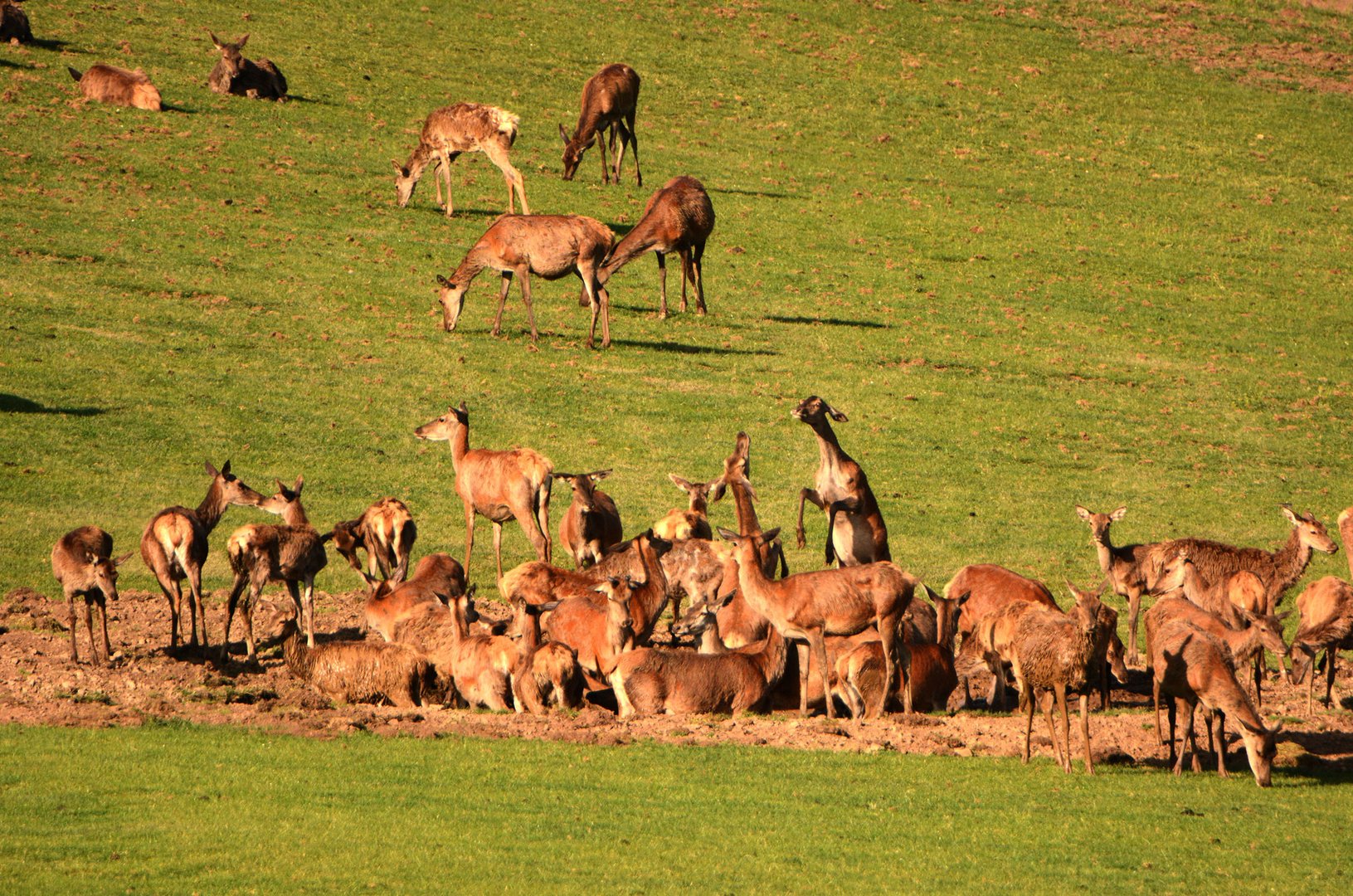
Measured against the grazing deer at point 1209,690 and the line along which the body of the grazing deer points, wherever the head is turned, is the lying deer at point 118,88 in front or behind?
behind

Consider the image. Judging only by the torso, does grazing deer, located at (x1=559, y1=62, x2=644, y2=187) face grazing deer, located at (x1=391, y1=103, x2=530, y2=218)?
yes

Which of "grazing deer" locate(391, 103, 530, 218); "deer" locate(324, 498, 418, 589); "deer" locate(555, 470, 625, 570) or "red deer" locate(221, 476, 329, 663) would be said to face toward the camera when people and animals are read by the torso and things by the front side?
"deer" locate(555, 470, 625, 570)

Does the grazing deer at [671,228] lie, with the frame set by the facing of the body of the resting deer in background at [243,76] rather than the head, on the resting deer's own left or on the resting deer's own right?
on the resting deer's own left

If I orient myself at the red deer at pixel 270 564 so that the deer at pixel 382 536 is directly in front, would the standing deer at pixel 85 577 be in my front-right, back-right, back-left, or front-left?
back-left

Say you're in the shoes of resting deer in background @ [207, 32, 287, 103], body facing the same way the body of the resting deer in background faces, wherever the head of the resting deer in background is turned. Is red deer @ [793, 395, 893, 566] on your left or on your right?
on your left

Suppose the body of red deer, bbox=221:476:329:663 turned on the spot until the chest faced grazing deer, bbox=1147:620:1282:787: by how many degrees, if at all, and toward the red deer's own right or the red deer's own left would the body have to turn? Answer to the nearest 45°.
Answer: approximately 90° to the red deer's own right

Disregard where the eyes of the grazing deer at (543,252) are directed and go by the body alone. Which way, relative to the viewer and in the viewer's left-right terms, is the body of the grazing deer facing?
facing to the left of the viewer

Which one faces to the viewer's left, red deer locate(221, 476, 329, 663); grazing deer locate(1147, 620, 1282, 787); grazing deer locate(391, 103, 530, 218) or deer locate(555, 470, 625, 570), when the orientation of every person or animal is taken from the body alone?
grazing deer locate(391, 103, 530, 218)

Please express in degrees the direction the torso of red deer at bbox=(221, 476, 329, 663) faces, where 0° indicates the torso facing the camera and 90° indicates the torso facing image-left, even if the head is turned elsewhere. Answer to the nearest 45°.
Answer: approximately 225°

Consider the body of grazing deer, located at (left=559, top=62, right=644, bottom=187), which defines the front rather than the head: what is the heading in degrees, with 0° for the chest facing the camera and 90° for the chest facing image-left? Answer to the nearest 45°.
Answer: approximately 45°

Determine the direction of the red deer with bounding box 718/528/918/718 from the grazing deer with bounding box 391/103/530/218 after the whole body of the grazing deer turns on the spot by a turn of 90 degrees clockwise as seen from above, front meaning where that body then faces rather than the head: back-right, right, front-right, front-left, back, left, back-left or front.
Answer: back

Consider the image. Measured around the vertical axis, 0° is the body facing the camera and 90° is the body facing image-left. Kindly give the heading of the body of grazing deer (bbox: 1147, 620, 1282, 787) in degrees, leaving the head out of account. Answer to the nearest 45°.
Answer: approximately 315°

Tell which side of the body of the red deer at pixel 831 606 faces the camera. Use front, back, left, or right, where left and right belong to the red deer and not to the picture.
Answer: left
